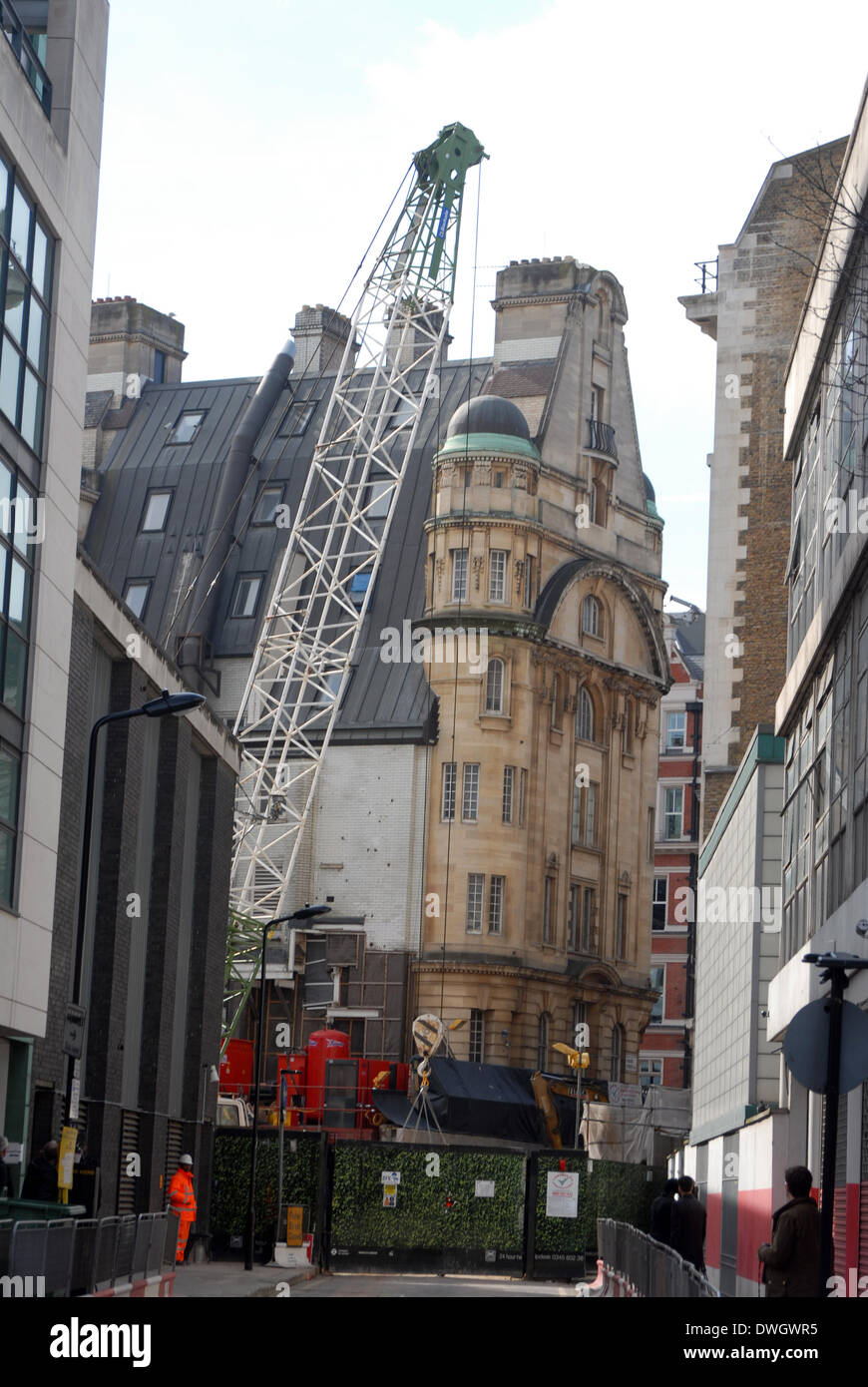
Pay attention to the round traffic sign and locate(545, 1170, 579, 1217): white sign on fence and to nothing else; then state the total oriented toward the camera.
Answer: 1

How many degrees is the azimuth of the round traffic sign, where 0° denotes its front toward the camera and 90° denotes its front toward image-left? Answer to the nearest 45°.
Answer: approximately 180°

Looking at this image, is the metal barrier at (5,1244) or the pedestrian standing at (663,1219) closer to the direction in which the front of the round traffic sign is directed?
the pedestrian standing

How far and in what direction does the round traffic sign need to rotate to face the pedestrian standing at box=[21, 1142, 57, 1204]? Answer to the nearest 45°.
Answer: approximately 45° to its left

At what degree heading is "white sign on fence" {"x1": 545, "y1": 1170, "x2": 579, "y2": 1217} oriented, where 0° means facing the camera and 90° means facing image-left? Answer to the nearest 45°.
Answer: approximately 0°

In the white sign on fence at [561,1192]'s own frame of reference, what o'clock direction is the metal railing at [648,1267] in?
The metal railing is roughly at 12 o'clock from the white sign on fence.

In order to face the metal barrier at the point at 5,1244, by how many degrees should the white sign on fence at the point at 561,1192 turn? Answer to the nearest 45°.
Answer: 0° — it already faces it

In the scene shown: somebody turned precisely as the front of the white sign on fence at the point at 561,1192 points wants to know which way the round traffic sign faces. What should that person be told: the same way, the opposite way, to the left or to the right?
the opposite way
